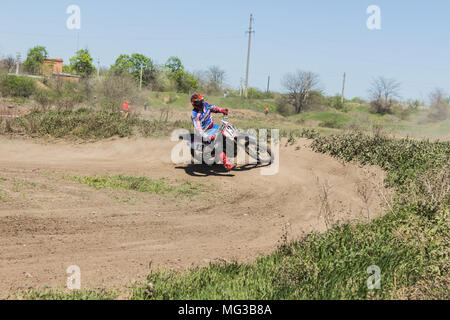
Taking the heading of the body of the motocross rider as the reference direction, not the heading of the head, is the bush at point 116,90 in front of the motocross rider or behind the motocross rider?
behind

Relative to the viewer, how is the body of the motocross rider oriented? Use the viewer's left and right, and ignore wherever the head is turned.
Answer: facing the viewer and to the right of the viewer

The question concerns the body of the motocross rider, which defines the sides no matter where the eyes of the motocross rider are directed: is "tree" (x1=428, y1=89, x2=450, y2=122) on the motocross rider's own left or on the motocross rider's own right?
on the motocross rider's own left

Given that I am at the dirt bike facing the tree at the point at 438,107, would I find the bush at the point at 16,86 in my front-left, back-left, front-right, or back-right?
front-left

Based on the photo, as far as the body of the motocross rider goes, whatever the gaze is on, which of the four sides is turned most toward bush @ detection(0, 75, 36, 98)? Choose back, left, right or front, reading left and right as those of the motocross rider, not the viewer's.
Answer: back
